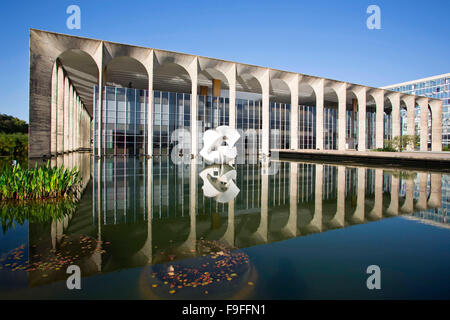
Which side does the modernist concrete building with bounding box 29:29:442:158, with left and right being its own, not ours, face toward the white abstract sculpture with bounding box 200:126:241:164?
front

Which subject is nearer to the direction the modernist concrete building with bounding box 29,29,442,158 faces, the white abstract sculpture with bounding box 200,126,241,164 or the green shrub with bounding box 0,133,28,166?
the white abstract sculpture
